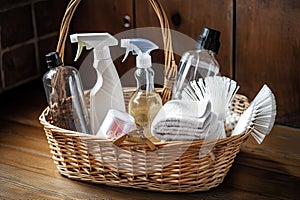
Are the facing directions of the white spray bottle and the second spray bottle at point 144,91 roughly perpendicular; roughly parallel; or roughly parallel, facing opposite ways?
roughly parallel

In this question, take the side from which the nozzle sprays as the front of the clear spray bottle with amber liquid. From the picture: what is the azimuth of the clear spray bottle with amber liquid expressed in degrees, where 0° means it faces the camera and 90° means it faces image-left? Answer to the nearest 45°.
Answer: approximately 90°

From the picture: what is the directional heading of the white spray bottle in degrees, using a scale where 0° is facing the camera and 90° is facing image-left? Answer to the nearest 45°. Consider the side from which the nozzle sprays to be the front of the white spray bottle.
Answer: approximately 90°

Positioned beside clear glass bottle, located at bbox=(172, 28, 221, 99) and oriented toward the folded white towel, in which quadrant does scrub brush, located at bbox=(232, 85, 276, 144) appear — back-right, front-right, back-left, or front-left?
front-left
